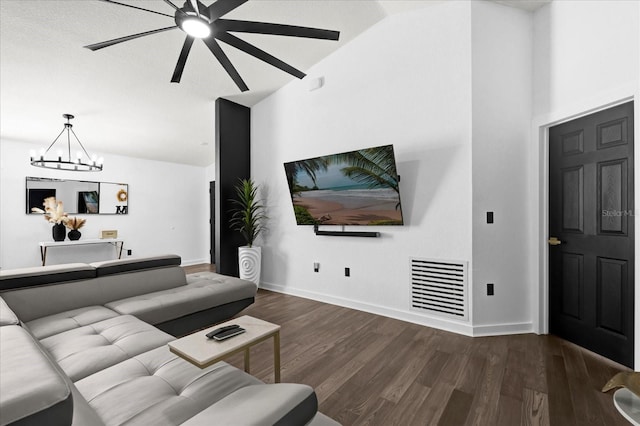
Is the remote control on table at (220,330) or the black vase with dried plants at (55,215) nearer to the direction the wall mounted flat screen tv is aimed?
the remote control on table

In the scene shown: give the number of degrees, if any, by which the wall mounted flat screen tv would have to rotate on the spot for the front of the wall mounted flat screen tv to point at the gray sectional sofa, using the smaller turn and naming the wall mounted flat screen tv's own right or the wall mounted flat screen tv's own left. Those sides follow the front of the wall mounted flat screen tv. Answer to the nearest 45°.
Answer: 0° — it already faces it

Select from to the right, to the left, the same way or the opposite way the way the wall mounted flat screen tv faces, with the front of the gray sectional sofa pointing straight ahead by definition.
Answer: the opposite way

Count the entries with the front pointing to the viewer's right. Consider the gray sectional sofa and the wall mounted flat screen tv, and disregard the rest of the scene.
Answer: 1

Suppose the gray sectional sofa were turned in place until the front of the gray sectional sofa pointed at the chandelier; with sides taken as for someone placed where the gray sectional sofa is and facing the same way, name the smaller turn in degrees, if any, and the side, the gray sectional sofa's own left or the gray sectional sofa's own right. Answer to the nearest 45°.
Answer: approximately 90° to the gray sectional sofa's own left

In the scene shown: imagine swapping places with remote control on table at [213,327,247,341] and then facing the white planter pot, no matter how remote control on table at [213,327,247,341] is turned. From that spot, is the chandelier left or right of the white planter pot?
left

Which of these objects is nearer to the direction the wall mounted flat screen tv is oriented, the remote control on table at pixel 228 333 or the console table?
the remote control on table

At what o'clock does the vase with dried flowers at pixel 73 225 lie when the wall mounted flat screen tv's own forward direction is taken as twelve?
The vase with dried flowers is roughly at 2 o'clock from the wall mounted flat screen tv.

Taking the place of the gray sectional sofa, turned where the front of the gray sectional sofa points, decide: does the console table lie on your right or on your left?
on your left

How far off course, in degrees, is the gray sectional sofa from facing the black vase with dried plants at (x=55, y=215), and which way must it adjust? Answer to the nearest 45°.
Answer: approximately 90° to its left

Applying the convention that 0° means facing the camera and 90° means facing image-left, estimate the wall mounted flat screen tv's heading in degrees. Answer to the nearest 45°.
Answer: approximately 45°

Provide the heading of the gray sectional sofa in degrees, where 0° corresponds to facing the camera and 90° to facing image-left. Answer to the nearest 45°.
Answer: approximately 270°
